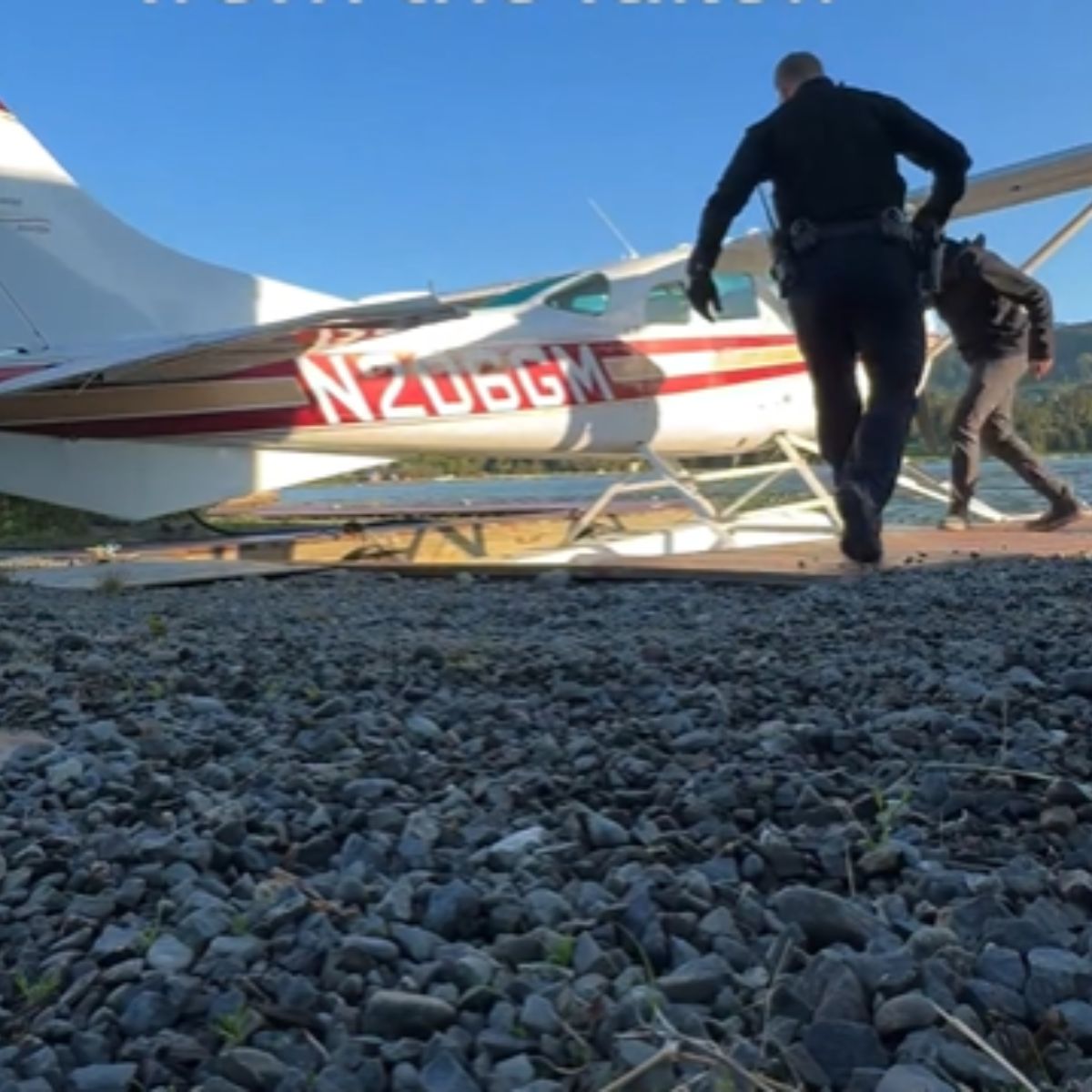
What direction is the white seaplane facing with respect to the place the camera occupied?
facing away from the viewer and to the right of the viewer

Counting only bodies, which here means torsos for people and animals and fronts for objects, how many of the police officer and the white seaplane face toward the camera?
0

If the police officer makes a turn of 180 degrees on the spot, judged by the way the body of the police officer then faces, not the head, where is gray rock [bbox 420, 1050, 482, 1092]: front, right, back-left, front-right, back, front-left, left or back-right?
front

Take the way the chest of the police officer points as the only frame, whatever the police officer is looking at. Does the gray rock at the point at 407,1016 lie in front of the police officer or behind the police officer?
behind

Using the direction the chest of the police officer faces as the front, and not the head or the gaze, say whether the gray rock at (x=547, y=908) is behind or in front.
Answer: behind

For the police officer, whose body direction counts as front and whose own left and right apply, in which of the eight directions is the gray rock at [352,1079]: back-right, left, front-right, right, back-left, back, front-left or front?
back

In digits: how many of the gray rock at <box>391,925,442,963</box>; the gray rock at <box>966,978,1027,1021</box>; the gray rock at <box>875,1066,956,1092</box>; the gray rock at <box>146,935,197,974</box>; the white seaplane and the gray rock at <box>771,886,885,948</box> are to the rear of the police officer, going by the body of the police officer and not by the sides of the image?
5

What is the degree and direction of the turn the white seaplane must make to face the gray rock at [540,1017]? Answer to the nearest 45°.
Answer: approximately 135° to its right

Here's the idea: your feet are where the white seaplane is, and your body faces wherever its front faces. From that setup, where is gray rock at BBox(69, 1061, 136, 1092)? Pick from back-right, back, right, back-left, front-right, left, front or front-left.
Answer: back-right

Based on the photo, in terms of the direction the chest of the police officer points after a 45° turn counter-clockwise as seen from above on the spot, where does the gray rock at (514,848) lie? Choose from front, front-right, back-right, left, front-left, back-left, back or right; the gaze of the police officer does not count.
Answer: back-left

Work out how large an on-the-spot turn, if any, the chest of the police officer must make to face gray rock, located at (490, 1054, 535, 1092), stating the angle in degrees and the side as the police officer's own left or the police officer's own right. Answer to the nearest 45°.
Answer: approximately 180°

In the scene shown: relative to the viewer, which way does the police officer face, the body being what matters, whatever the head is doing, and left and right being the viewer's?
facing away from the viewer

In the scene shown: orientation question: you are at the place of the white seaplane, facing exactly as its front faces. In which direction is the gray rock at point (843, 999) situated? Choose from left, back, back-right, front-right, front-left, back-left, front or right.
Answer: back-right

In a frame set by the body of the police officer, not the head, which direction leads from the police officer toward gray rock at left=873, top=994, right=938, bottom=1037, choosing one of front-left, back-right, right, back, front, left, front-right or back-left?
back

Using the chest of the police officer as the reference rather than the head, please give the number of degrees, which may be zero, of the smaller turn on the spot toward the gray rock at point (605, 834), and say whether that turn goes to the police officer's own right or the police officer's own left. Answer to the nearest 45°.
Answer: approximately 180°

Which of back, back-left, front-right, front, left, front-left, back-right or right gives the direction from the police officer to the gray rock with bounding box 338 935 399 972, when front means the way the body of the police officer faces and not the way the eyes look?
back

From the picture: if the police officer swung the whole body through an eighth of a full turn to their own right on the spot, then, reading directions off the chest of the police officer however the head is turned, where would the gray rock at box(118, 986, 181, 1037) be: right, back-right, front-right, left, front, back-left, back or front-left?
back-right
